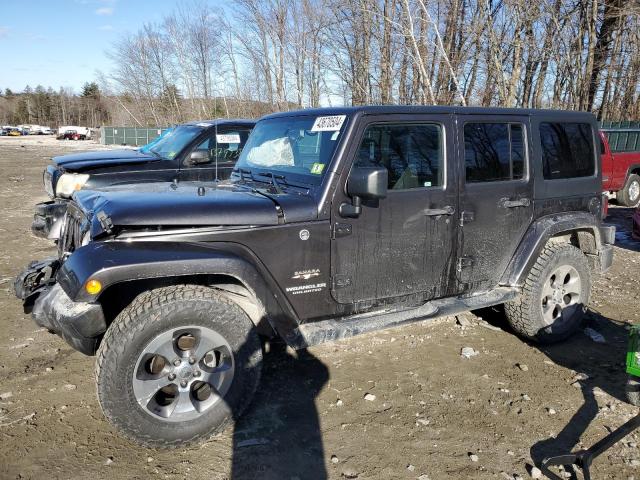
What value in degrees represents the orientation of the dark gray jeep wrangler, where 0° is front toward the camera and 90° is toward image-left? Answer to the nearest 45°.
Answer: approximately 45°

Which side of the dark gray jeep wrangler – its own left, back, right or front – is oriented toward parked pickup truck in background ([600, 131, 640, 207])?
back
